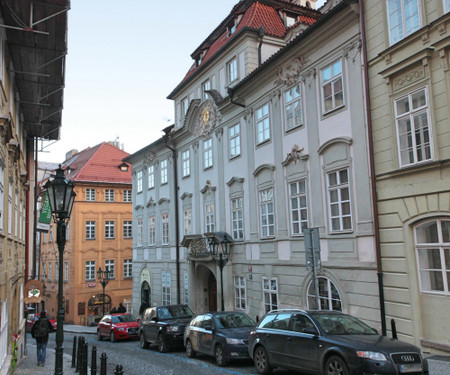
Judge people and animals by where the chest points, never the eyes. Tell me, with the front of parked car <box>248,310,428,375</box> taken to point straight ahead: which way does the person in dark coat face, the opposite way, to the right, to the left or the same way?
the opposite way

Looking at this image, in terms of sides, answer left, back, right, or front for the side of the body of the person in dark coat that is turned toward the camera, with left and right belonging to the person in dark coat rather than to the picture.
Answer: back

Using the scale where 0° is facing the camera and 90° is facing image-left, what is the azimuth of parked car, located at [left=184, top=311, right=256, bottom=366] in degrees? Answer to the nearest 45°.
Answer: approximately 315°

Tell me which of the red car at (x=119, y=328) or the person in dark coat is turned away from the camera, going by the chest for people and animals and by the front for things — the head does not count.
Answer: the person in dark coat

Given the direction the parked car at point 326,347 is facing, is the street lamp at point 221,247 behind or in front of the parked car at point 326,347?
behind

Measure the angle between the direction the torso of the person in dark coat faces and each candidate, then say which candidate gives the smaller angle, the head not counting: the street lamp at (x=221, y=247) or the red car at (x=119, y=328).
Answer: the red car

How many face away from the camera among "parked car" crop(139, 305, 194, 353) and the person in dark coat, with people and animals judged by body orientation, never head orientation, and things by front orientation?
1

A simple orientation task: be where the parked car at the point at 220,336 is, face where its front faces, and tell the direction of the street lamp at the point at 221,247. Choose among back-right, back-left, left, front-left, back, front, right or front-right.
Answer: back-left

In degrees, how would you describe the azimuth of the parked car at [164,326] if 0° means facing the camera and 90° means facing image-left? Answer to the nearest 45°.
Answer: approximately 315°
